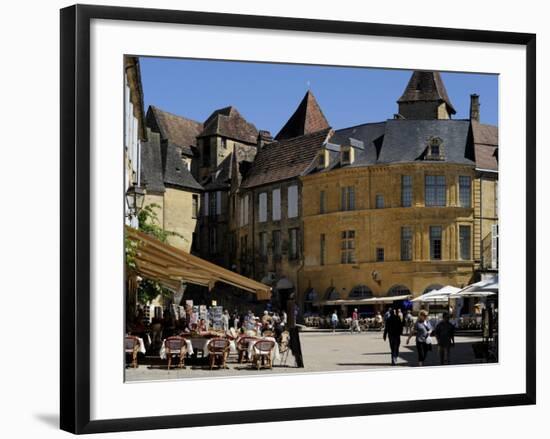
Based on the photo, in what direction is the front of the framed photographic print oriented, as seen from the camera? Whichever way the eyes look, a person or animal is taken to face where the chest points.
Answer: facing the viewer and to the right of the viewer
